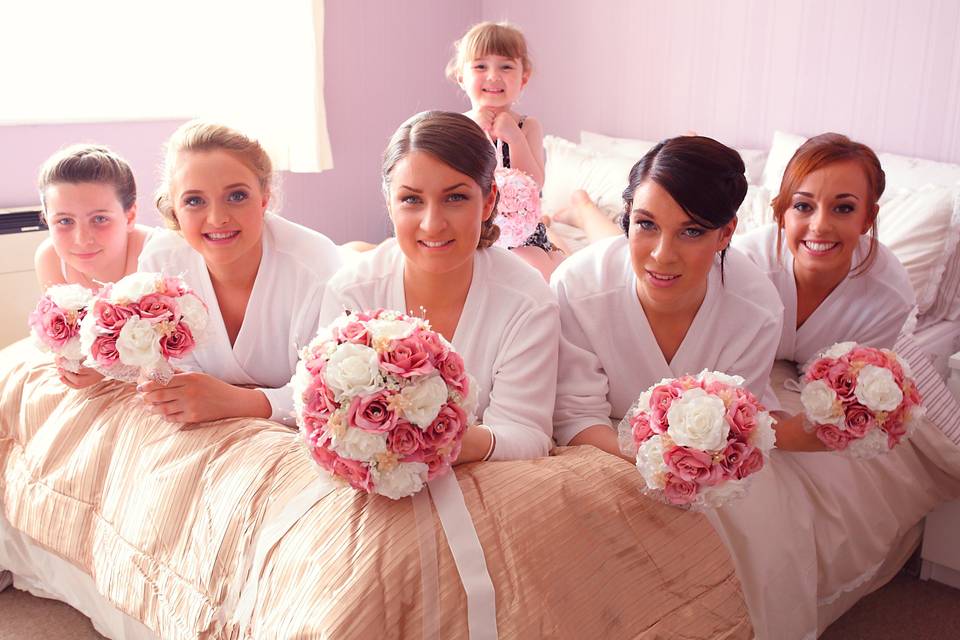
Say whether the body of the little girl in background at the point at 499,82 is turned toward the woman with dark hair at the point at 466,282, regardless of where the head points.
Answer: yes

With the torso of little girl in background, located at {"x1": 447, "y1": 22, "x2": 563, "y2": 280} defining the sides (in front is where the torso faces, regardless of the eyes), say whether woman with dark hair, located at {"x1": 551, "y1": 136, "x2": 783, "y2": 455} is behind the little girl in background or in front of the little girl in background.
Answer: in front

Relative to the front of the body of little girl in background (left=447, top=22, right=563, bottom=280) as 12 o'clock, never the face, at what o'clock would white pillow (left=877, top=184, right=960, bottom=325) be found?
The white pillow is roughly at 10 o'clock from the little girl in background.

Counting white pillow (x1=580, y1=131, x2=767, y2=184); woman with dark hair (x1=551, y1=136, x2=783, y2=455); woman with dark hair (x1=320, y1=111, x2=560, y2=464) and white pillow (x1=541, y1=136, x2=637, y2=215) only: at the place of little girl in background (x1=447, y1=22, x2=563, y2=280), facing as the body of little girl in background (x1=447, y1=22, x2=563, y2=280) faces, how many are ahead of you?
2

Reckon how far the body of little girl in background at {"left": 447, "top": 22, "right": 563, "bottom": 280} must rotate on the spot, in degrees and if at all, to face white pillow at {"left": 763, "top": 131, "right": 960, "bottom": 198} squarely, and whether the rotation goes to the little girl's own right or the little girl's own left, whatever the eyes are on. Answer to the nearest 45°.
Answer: approximately 90° to the little girl's own left

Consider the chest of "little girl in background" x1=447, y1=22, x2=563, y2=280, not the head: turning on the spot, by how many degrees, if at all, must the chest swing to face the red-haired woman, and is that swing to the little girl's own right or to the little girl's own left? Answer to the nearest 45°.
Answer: approximately 45° to the little girl's own left

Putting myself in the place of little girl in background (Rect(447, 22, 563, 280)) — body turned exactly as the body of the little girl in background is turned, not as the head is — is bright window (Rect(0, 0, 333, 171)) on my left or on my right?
on my right

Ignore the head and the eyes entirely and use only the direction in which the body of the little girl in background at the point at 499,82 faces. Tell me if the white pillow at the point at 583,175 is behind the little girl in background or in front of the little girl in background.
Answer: behind

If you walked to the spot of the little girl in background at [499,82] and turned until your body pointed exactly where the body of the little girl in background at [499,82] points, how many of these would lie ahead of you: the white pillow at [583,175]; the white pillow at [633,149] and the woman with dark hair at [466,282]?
1

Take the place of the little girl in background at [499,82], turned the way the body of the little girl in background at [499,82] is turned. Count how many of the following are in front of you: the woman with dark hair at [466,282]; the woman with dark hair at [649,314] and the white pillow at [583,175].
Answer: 2

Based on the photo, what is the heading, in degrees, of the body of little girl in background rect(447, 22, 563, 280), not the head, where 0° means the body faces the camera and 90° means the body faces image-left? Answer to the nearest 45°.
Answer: approximately 0°

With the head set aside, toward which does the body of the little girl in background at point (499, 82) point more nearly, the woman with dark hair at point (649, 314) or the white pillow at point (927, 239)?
the woman with dark hair

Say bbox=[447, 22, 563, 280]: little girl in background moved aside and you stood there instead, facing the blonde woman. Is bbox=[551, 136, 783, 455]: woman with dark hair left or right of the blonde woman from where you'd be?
left

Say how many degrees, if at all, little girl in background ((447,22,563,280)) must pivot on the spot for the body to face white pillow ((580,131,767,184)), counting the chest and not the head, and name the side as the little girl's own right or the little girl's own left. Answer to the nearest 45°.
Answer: approximately 135° to the little girl's own left

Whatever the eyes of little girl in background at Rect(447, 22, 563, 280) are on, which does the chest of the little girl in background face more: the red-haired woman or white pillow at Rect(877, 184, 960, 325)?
the red-haired woman
